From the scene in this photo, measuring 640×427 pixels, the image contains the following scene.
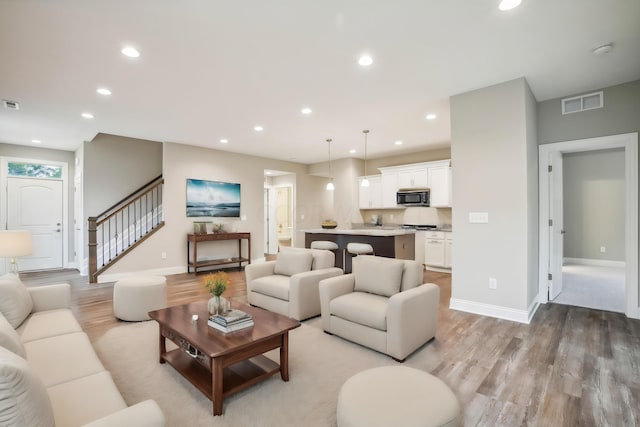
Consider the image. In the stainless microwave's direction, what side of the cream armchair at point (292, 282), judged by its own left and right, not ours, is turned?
back

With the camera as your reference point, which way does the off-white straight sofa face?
facing to the right of the viewer

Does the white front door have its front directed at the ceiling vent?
yes

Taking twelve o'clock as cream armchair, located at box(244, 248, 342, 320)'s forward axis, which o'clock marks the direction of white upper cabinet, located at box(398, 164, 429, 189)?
The white upper cabinet is roughly at 6 o'clock from the cream armchair.

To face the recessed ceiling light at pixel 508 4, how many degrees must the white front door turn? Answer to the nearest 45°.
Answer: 0° — it already faces it

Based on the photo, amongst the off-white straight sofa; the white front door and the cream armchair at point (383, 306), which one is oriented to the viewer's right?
the off-white straight sofa

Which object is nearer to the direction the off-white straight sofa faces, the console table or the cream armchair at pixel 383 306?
the cream armchair

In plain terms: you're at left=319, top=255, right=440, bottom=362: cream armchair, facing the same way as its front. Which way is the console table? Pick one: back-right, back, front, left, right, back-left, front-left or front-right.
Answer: right

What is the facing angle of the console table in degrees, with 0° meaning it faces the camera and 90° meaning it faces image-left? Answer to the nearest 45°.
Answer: approximately 315°

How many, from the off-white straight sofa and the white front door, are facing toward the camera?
1

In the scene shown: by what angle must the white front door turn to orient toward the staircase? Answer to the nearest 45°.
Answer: approximately 45° to its left

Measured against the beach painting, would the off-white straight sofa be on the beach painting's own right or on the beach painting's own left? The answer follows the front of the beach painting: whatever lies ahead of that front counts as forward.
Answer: on the beach painting's own right

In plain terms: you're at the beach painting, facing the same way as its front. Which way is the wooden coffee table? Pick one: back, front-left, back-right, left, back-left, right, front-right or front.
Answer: front-right

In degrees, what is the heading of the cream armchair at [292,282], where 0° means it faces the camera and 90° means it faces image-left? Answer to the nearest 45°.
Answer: approximately 45°
